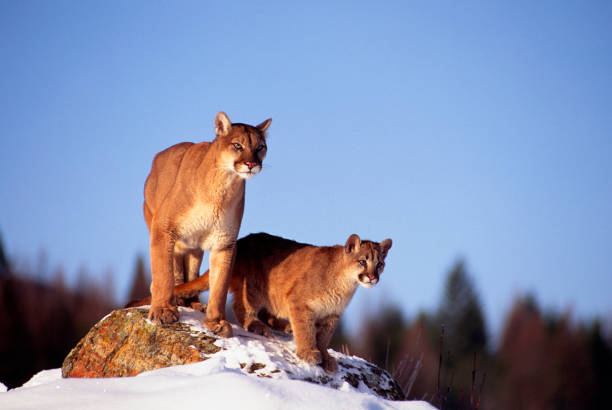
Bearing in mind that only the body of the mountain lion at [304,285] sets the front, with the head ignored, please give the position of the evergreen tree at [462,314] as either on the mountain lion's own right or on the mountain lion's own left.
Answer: on the mountain lion's own left

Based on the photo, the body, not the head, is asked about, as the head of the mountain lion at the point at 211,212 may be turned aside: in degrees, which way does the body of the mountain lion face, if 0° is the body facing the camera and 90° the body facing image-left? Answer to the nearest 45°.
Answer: approximately 315°

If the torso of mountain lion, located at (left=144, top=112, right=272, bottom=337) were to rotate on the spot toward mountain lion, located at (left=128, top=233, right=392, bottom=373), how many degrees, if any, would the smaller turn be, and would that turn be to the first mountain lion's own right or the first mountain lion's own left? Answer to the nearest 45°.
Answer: approximately 45° to the first mountain lion's own left
